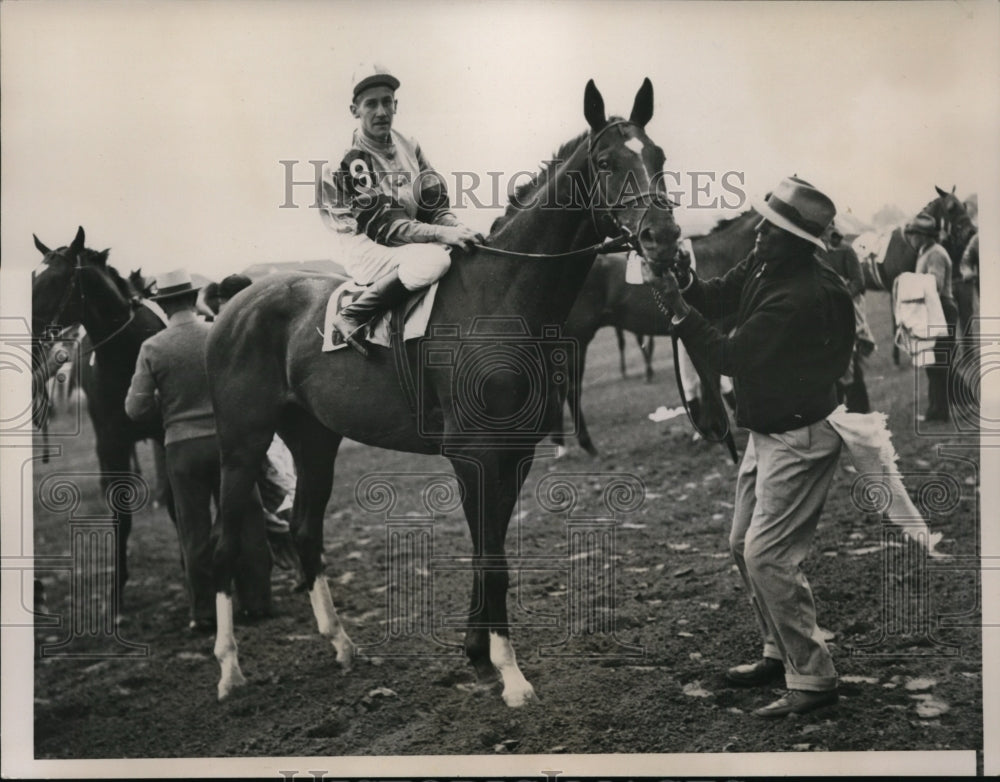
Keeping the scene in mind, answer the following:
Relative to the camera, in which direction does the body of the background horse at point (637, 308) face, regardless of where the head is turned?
to the viewer's right

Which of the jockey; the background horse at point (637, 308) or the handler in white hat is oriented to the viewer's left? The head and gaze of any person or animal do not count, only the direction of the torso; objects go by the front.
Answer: the handler in white hat

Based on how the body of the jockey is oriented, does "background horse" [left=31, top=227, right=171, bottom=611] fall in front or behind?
behind

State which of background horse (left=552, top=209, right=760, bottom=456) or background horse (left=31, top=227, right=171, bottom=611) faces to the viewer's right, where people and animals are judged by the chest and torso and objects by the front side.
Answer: background horse (left=552, top=209, right=760, bottom=456)

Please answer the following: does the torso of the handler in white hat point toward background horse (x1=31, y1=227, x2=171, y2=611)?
yes

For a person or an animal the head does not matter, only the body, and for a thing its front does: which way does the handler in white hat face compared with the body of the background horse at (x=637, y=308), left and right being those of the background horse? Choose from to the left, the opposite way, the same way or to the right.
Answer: the opposite way

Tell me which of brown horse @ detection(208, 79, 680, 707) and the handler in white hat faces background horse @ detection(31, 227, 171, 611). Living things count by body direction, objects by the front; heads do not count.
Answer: the handler in white hat

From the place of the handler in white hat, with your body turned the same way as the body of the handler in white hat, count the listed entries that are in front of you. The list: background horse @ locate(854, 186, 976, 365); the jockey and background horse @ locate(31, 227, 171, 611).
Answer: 2

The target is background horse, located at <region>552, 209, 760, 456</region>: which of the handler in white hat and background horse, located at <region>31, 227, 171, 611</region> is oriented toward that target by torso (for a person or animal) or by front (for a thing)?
the handler in white hat

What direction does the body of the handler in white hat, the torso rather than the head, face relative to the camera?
to the viewer's left
